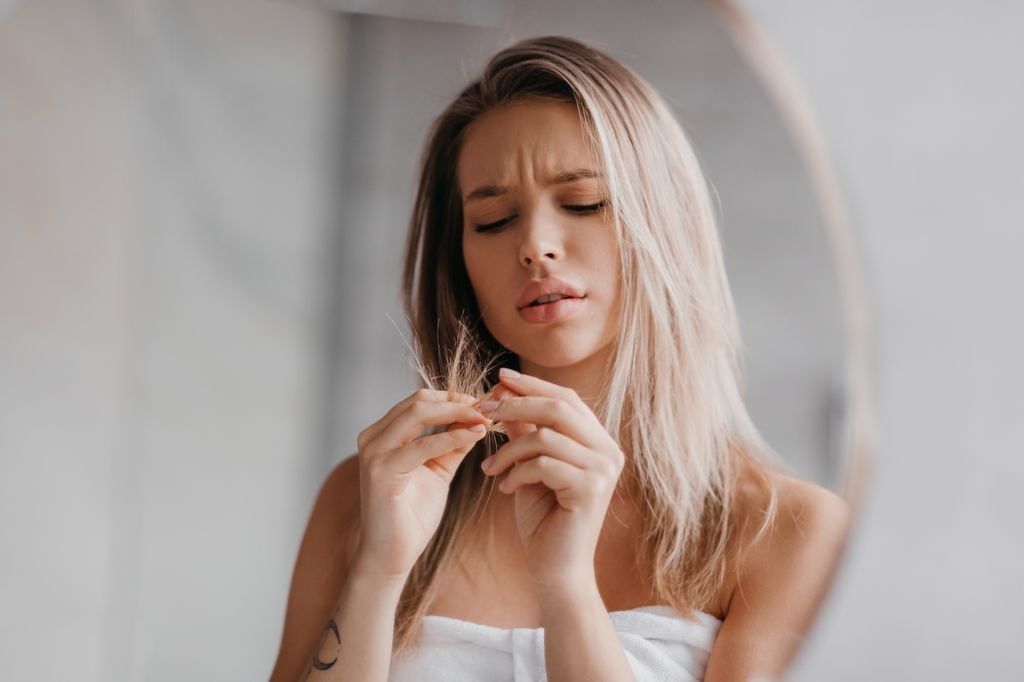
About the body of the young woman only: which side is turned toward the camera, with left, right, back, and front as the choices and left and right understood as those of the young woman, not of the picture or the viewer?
front
